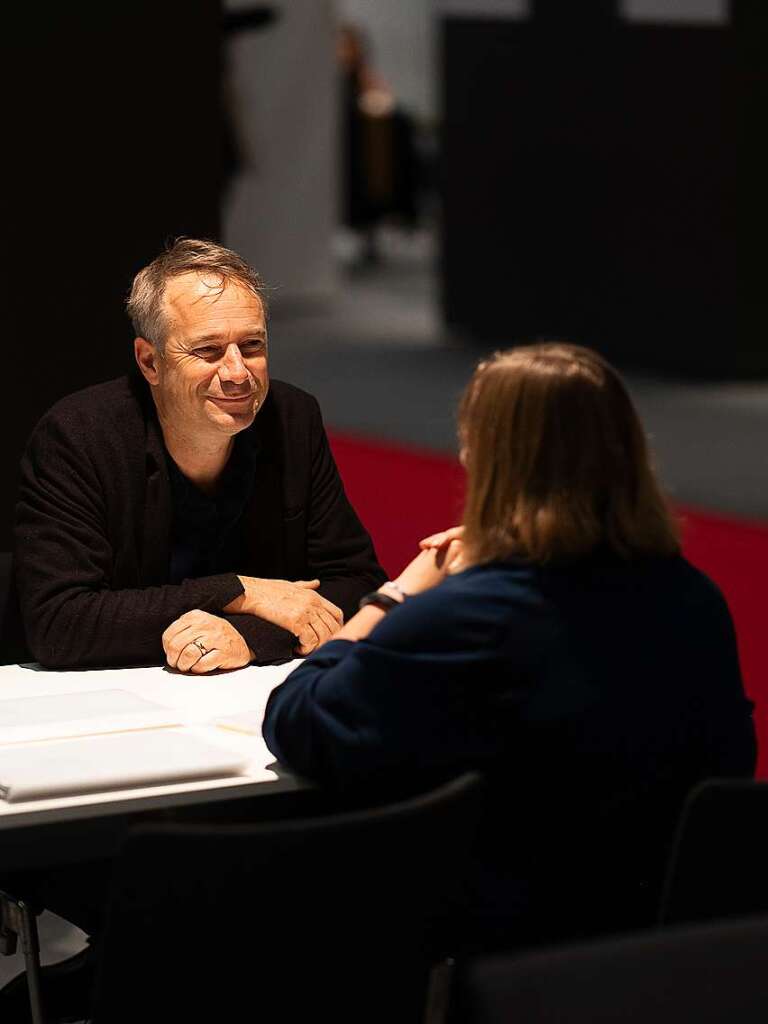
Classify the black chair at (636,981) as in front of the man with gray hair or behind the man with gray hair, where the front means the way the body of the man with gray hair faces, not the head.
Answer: in front

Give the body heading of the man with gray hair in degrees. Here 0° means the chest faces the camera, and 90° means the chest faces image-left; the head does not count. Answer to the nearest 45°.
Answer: approximately 315°

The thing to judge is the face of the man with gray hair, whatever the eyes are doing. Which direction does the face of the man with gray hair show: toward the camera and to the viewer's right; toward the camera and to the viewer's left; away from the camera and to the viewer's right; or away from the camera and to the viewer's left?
toward the camera and to the viewer's right

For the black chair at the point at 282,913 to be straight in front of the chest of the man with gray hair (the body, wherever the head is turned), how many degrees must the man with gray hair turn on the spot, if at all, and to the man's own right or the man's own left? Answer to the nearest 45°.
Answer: approximately 45° to the man's own right
